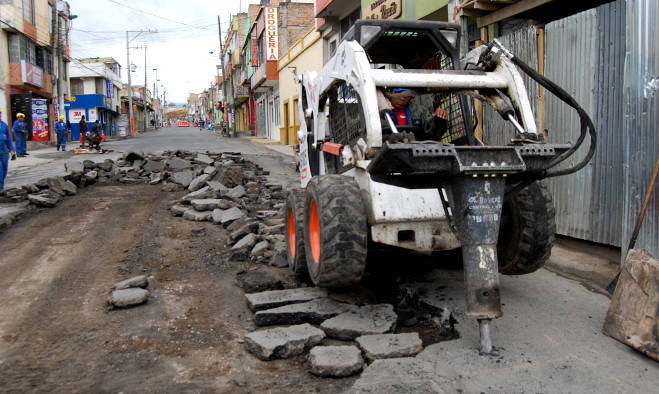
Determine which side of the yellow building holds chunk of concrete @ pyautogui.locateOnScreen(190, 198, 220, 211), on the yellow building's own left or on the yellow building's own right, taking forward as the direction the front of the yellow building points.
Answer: on the yellow building's own left

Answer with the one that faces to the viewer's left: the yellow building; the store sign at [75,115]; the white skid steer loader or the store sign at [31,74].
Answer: the yellow building

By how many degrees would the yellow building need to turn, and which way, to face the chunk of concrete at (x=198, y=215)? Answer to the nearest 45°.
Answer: approximately 90° to its left

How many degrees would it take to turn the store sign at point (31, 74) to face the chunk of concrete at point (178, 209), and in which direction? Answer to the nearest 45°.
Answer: approximately 45° to its right

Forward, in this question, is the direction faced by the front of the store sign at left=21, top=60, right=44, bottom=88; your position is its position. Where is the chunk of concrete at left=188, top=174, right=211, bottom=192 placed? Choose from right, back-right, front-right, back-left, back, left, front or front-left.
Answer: front-right

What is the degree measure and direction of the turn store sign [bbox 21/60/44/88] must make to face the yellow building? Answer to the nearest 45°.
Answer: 0° — it already faces it

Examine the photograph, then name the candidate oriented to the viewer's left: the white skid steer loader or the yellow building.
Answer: the yellow building

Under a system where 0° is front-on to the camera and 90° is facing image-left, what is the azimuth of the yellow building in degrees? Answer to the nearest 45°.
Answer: approximately 90°

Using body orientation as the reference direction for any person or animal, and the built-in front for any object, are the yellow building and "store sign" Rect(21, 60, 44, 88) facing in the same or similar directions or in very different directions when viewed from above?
very different directions

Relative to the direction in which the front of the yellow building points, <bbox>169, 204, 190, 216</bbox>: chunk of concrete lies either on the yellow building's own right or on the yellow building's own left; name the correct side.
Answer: on the yellow building's own left

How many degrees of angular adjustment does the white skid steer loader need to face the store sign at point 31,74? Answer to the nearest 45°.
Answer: approximately 180°
